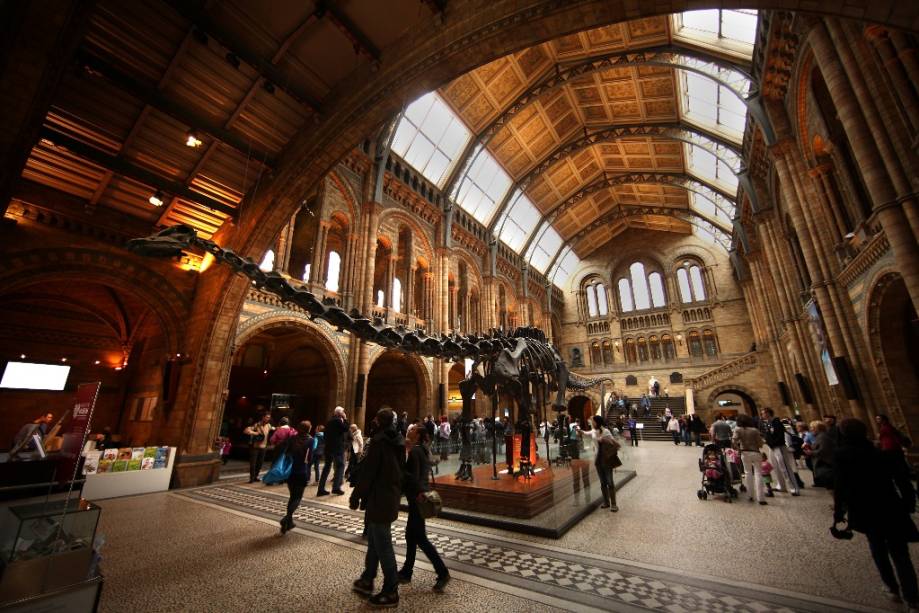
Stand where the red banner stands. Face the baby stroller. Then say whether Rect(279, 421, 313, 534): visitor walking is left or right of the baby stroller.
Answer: left

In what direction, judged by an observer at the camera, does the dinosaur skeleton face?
facing the viewer and to the left of the viewer

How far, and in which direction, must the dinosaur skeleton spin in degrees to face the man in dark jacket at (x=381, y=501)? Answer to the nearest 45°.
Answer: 0° — it already faces them

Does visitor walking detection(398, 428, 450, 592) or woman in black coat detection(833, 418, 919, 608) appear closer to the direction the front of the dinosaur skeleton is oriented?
the visitor walking

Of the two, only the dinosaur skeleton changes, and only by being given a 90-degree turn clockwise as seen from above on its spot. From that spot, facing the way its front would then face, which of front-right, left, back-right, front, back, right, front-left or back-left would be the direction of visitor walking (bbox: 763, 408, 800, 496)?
back-right

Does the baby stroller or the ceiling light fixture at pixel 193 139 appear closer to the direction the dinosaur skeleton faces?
the ceiling light fixture
